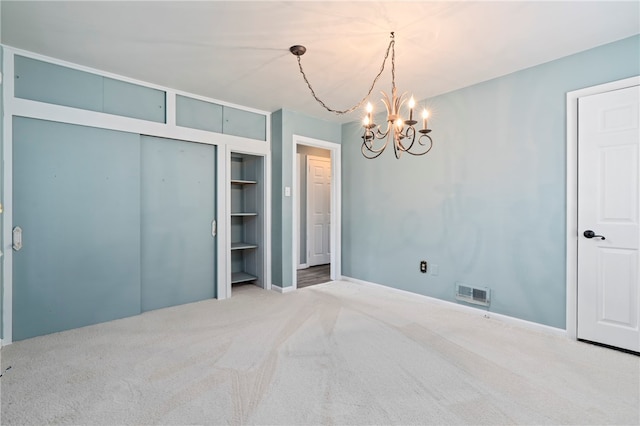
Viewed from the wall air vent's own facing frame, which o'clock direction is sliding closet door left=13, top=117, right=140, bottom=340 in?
The sliding closet door is roughly at 2 o'clock from the wall air vent.

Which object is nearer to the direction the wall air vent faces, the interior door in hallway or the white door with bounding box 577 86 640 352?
the white door

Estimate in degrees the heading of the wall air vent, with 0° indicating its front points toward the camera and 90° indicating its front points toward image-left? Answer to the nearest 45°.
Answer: approximately 0°

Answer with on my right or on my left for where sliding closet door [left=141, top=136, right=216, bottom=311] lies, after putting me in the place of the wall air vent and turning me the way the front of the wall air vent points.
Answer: on my right

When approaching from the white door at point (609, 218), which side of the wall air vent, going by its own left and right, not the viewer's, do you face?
left
